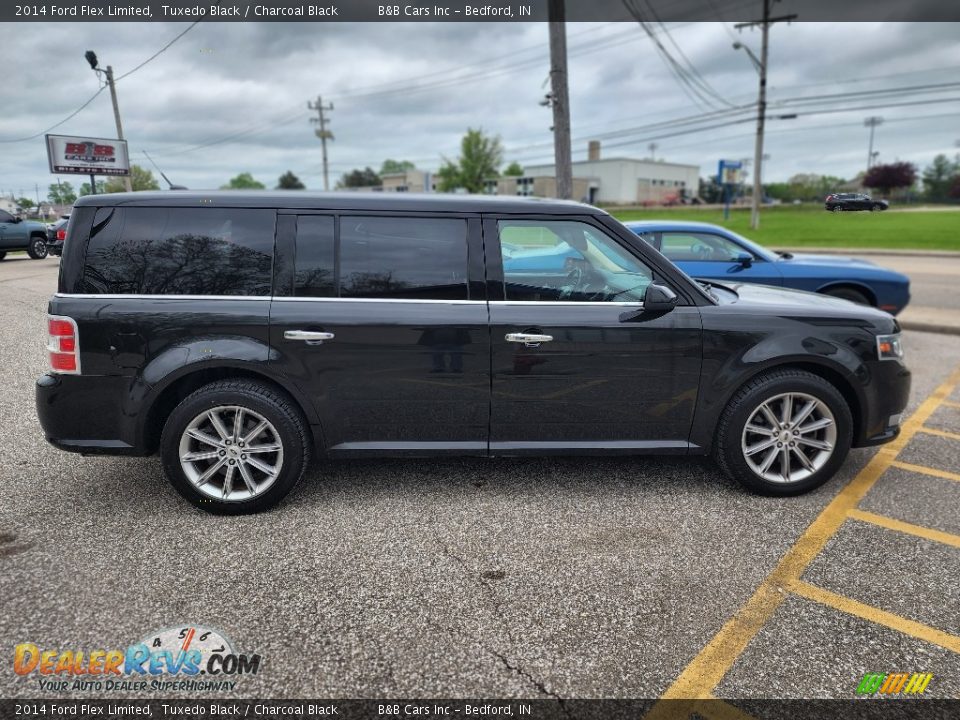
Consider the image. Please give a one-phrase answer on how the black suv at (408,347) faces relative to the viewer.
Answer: facing to the right of the viewer

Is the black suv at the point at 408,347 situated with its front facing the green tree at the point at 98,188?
no

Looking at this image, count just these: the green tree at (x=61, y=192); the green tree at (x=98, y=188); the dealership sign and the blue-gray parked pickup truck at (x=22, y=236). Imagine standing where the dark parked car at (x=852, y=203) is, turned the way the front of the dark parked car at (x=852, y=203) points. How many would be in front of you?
0

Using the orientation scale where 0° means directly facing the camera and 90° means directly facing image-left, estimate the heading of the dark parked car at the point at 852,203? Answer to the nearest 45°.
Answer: approximately 270°

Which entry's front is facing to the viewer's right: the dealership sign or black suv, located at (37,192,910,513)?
the black suv

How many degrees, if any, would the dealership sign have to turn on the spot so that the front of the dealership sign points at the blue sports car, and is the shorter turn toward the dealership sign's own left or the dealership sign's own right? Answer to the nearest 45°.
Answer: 0° — it already faces it

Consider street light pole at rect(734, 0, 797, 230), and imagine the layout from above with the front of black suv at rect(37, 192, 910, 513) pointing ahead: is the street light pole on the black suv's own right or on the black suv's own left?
on the black suv's own left

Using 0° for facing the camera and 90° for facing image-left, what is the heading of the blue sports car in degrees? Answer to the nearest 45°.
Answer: approximately 270°

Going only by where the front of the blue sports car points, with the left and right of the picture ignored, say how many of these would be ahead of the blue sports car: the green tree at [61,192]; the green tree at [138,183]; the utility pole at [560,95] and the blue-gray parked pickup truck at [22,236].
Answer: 0

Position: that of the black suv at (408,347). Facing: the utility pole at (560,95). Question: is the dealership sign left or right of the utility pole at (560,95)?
left

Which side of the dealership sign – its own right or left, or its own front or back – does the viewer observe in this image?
front

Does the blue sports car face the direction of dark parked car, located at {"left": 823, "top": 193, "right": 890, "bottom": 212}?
no

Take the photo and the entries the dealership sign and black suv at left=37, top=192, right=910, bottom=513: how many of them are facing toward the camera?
1
